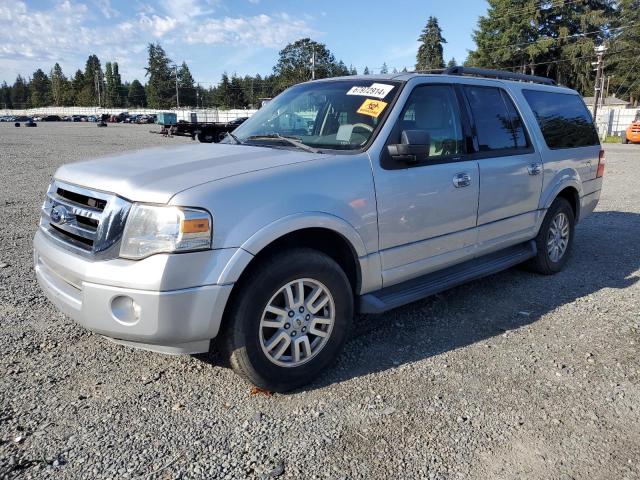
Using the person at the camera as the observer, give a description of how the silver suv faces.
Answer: facing the viewer and to the left of the viewer

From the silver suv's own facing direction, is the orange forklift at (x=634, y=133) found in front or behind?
behind

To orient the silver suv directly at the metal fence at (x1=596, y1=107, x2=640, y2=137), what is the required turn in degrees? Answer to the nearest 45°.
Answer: approximately 180°

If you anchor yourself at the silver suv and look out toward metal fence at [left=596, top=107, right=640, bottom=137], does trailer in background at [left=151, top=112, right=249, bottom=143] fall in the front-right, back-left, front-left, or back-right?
front-left

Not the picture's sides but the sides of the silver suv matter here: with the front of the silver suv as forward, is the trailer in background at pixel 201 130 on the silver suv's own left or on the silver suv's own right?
on the silver suv's own right

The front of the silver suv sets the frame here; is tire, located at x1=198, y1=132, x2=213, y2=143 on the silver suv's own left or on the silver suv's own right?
on the silver suv's own right
